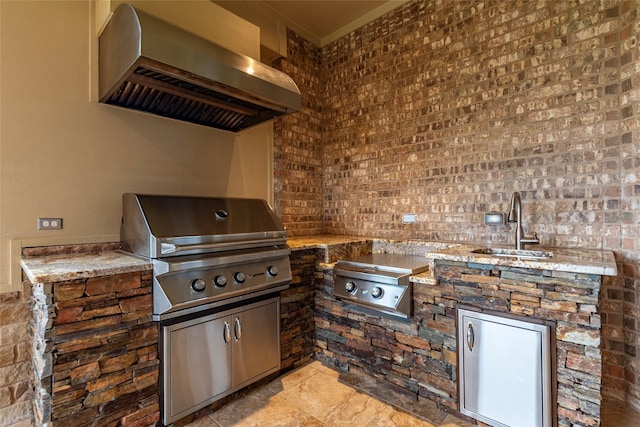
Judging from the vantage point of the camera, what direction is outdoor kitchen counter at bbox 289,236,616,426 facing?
facing the viewer and to the left of the viewer

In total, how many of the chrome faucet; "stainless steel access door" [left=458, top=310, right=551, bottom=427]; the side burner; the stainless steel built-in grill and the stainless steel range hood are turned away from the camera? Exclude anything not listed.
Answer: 0

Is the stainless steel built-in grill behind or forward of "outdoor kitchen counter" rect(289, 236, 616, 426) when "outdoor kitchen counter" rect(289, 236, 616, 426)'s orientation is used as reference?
forward

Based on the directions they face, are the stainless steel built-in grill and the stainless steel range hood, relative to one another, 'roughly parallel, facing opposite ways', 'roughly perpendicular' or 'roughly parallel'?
roughly parallel

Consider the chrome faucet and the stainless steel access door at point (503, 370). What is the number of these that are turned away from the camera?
0

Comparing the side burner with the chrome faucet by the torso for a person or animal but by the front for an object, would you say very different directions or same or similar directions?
same or similar directions

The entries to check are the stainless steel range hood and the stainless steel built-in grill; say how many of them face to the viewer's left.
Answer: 0

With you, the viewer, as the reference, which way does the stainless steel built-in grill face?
facing the viewer and to the right of the viewer
